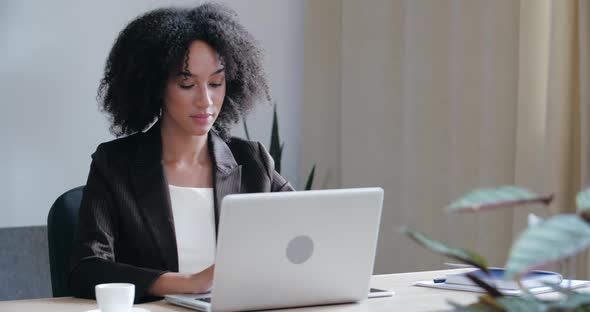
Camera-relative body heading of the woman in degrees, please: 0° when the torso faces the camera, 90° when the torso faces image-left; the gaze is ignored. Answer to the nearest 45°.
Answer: approximately 315°

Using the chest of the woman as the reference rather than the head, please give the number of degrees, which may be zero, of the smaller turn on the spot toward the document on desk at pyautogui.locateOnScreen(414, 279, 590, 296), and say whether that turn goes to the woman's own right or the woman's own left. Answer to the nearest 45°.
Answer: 0° — they already face it

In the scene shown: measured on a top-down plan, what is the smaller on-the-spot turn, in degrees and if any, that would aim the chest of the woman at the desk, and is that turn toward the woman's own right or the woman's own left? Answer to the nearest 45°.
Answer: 0° — they already face it

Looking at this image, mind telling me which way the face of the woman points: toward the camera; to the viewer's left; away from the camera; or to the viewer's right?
toward the camera

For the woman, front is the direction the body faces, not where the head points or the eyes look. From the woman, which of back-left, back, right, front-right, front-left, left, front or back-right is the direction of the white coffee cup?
front-right
